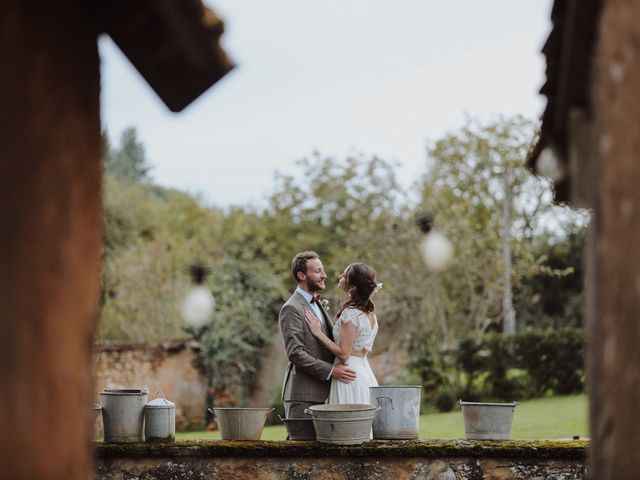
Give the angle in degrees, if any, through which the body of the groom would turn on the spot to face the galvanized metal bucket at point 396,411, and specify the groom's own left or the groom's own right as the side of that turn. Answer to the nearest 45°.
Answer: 0° — they already face it

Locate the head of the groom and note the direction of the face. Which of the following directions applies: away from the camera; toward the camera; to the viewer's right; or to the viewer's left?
to the viewer's right

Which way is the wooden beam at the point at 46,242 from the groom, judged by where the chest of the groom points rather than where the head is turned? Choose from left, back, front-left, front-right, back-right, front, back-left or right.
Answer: right

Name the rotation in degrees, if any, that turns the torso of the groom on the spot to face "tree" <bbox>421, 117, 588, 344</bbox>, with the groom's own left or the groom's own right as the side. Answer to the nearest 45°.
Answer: approximately 90° to the groom's own left

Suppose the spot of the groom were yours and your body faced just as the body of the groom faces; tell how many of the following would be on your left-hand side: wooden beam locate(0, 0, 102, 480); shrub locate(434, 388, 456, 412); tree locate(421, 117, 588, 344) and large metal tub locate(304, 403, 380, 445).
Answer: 2

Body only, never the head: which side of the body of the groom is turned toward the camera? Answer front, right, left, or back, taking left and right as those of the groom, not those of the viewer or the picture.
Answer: right

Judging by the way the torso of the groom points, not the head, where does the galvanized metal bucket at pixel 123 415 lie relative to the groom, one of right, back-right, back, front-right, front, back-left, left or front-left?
back

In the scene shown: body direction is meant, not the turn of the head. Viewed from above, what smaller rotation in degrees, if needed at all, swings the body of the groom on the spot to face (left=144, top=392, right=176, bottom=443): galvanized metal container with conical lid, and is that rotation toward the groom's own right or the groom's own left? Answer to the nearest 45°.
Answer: approximately 180°

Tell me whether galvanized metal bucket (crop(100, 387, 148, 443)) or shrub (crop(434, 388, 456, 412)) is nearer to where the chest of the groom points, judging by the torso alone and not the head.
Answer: the shrub

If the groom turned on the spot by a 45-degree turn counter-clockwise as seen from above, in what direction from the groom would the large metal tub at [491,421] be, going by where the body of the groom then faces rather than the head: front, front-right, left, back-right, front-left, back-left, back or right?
front-right

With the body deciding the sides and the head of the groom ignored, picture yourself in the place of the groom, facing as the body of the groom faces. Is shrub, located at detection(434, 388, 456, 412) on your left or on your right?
on your left

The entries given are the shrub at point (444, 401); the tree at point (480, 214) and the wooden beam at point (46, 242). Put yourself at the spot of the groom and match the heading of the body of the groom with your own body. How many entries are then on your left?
2
